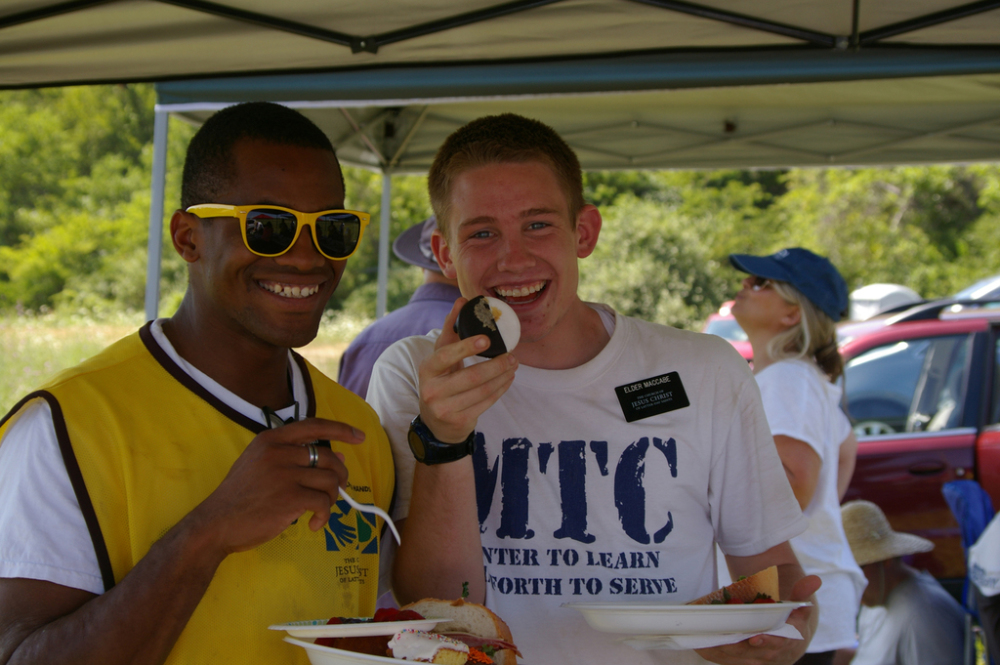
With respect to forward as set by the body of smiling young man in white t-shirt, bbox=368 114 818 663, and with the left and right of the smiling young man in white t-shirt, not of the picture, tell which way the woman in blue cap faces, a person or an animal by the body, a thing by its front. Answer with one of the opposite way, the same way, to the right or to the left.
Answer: to the right

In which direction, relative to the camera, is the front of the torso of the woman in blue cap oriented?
to the viewer's left

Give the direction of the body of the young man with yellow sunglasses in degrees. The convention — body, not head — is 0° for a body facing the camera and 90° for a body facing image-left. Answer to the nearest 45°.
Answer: approximately 315°

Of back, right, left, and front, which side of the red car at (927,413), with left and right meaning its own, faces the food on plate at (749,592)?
left

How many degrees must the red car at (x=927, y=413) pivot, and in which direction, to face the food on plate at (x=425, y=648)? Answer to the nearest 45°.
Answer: approximately 90° to its left

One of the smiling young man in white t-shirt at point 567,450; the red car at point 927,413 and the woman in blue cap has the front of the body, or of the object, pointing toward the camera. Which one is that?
the smiling young man in white t-shirt

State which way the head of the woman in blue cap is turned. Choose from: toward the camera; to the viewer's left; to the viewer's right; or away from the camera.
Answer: to the viewer's left

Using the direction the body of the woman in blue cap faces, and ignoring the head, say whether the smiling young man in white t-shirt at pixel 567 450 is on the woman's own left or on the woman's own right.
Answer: on the woman's own left

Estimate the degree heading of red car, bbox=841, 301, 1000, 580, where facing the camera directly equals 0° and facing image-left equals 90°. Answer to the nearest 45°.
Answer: approximately 90°
